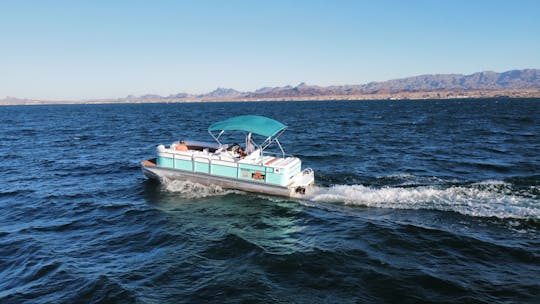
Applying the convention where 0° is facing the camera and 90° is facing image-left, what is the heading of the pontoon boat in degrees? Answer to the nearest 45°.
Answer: approximately 135°
